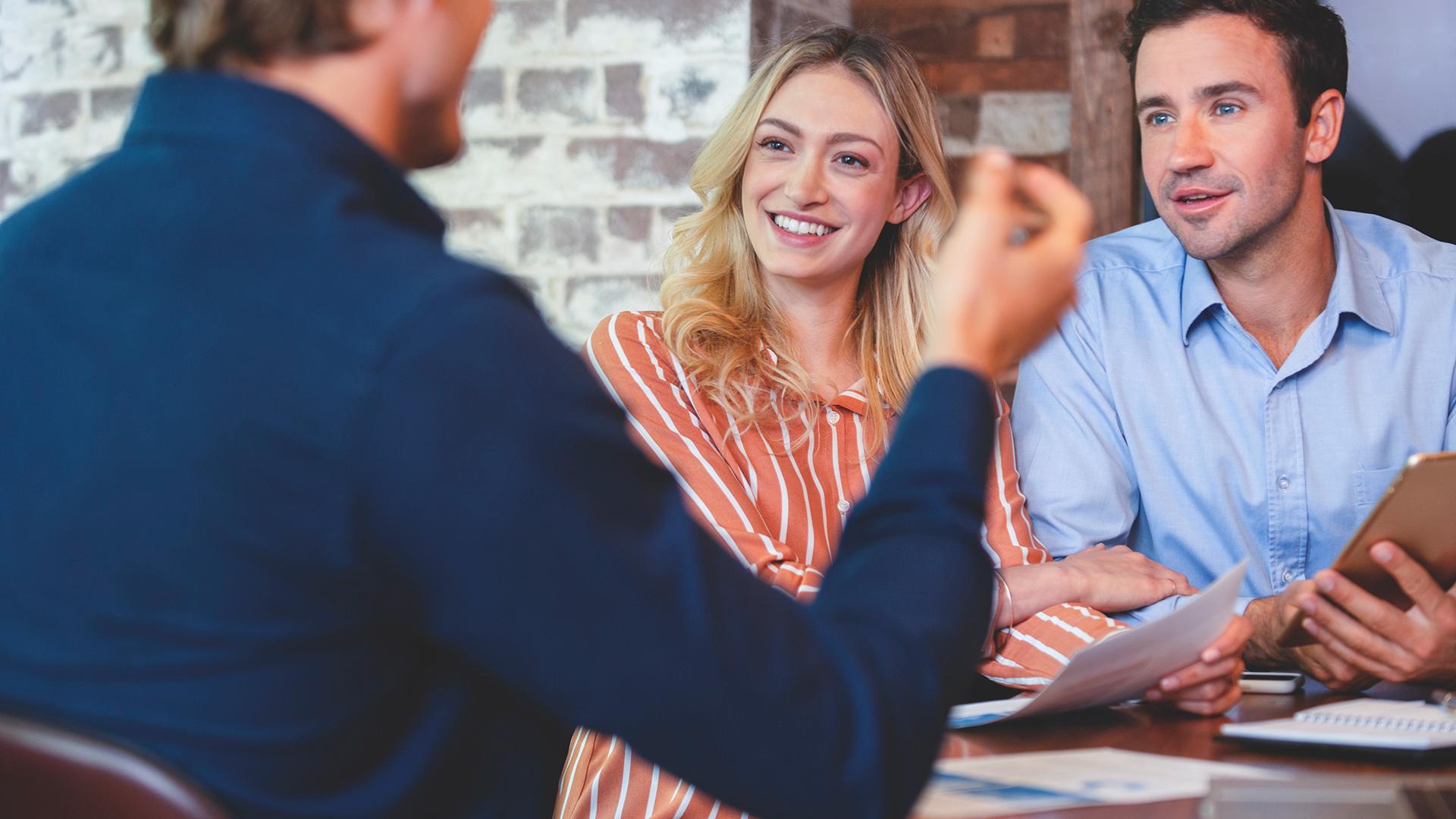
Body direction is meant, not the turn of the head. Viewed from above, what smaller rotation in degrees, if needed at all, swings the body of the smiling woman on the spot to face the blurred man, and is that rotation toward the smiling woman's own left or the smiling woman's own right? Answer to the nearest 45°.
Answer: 0° — they already face them

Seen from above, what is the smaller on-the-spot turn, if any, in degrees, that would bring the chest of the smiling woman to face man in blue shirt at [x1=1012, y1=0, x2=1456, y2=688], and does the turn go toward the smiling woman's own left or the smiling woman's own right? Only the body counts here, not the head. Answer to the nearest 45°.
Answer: approximately 90° to the smiling woman's own left

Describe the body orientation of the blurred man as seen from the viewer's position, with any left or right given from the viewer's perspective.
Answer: facing away from the viewer and to the right of the viewer

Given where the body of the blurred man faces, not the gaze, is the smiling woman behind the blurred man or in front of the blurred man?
in front

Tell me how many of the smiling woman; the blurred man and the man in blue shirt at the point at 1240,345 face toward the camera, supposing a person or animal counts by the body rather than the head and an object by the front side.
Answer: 2

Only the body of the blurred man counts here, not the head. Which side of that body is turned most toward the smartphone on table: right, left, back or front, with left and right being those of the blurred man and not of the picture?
front

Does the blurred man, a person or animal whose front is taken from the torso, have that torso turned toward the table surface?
yes

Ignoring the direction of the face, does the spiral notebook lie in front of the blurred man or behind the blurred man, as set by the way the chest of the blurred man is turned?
in front

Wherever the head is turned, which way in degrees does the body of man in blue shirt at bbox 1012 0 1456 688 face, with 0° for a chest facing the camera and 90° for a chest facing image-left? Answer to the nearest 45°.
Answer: approximately 0°

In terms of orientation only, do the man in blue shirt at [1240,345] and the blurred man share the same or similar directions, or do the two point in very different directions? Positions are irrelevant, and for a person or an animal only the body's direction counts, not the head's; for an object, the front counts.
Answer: very different directions
